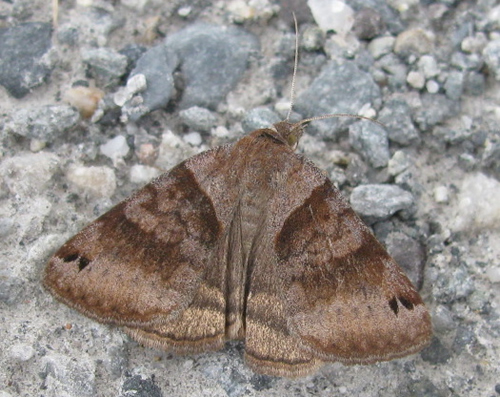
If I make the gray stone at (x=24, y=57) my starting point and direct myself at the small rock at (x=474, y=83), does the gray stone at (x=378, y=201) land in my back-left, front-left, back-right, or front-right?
front-right

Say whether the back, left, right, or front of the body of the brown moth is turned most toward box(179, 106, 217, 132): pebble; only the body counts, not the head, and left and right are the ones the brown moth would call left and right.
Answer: front

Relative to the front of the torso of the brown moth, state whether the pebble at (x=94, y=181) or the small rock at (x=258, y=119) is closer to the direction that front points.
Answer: the small rock

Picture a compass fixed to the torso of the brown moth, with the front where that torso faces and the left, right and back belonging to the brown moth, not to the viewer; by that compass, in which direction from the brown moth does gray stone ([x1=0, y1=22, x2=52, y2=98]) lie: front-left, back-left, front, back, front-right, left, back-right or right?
front-left

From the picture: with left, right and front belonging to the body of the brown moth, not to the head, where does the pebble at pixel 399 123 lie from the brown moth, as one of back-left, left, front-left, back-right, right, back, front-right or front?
front-right

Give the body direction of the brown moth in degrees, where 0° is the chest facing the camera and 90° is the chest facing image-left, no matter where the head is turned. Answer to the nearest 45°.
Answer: approximately 180°

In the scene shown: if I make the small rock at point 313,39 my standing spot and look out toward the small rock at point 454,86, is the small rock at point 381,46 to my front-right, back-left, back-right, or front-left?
front-left

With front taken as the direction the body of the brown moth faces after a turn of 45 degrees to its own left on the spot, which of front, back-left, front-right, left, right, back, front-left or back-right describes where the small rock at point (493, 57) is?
right

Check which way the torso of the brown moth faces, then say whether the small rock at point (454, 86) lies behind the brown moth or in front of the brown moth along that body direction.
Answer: in front

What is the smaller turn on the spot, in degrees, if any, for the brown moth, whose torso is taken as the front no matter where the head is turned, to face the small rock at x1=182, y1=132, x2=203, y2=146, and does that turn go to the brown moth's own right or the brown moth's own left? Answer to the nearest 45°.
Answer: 0° — it already faces it

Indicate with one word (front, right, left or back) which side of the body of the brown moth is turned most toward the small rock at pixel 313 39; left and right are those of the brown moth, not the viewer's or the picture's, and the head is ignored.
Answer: front

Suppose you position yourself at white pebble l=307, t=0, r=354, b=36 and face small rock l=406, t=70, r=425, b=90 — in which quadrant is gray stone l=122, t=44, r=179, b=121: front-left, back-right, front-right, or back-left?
back-right

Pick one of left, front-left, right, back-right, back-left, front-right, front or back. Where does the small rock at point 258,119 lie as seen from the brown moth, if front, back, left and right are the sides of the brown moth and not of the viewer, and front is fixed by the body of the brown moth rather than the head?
front

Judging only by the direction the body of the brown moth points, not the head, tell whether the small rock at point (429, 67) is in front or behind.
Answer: in front

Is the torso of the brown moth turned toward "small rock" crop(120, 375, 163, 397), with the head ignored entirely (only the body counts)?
no

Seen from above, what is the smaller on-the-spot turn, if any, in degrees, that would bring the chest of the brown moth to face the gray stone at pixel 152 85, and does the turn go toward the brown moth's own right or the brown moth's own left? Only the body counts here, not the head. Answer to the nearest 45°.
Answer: approximately 45° to the brown moth's own left

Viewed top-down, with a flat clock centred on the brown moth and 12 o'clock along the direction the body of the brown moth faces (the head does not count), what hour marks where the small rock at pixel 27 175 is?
The small rock is roughly at 10 o'clock from the brown moth.
